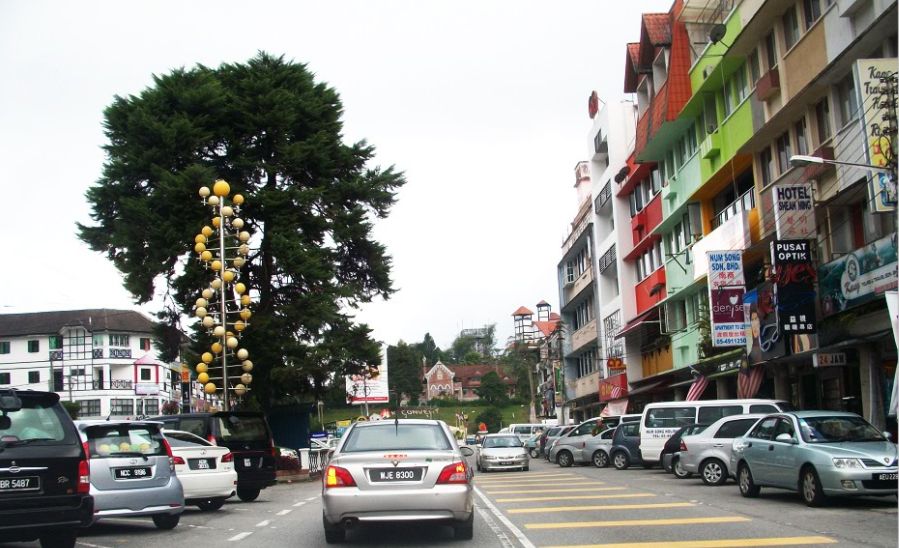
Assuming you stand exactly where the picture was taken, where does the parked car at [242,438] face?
facing away from the viewer and to the left of the viewer

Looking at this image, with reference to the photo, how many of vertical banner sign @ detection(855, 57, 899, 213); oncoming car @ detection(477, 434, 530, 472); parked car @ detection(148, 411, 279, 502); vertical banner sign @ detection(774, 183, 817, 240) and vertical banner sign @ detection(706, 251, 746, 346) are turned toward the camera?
4

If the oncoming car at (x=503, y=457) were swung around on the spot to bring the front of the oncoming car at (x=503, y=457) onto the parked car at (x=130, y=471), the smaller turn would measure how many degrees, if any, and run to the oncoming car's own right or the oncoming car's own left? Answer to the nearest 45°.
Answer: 0° — it already faces it

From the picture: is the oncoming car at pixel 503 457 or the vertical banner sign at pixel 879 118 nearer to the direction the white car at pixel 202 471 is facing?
the oncoming car
